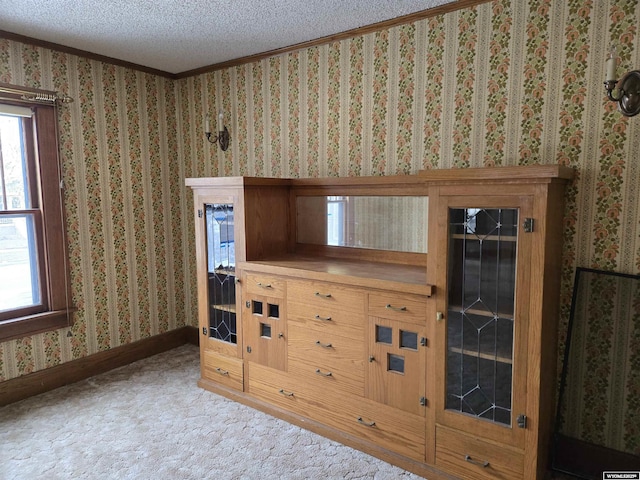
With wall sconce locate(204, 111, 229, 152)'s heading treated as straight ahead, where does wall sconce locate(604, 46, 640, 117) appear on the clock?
wall sconce locate(604, 46, 640, 117) is roughly at 9 o'clock from wall sconce locate(204, 111, 229, 152).

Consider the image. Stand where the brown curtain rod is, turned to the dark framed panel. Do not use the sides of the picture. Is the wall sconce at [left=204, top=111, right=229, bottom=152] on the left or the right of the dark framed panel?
left

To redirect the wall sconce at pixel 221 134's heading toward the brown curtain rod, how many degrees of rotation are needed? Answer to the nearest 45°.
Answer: approximately 45° to its right

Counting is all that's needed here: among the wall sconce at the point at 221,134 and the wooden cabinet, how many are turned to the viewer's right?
0

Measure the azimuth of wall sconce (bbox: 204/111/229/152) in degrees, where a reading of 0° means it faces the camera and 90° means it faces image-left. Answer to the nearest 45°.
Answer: approximately 45°

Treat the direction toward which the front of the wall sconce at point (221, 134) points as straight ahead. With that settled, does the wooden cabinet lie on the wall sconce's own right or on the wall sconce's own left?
on the wall sconce's own left
